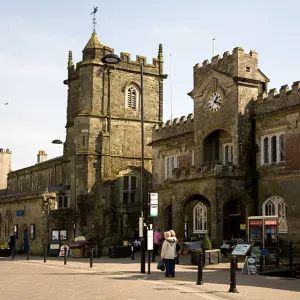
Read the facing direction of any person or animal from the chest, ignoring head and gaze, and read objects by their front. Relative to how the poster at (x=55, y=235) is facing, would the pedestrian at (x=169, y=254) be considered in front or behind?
in front

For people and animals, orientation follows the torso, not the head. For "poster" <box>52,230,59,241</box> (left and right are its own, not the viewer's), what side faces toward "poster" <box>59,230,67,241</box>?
left

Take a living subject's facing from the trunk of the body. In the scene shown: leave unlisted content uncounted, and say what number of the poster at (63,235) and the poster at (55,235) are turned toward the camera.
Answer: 2

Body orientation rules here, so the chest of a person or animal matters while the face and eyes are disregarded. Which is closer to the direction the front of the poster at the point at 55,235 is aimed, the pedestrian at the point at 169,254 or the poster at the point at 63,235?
the pedestrian

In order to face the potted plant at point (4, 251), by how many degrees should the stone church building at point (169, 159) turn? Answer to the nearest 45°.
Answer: approximately 45° to its right

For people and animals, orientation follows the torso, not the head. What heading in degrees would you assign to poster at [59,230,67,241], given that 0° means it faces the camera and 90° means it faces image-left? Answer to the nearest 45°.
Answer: approximately 0°

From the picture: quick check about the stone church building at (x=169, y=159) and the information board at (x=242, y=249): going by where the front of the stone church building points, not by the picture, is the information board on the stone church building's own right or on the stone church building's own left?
on the stone church building's own left

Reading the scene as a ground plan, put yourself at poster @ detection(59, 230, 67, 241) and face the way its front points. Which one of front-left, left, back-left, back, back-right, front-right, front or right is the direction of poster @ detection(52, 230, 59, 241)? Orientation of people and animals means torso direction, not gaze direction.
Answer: right
